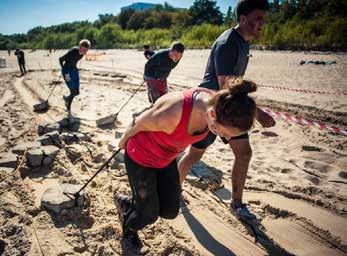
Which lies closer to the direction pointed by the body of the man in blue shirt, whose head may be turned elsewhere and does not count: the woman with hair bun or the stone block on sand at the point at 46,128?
the woman with hair bun
